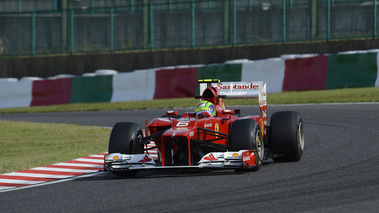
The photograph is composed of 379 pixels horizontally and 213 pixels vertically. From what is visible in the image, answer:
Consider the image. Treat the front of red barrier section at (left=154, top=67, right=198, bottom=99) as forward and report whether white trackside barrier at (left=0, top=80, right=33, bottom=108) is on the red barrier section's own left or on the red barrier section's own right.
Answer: on the red barrier section's own right

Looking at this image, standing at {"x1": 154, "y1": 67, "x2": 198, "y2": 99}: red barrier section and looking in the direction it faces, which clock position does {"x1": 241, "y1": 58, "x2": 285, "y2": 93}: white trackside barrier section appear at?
{"x1": 241, "y1": 58, "x2": 285, "y2": 93}: white trackside barrier section is roughly at 10 o'clock from {"x1": 154, "y1": 67, "x2": 198, "y2": 99}: red barrier section.

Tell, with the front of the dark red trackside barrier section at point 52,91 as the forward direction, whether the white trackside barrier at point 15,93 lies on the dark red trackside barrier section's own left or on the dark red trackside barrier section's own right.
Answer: on the dark red trackside barrier section's own right

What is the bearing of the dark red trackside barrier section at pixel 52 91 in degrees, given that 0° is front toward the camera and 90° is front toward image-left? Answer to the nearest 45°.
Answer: approximately 0°

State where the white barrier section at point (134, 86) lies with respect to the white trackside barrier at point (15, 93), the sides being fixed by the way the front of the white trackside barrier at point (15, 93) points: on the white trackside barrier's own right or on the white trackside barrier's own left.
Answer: on the white trackside barrier's own left

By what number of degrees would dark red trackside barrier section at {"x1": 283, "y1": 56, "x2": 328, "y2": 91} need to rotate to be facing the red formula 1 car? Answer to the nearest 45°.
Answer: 0° — it already faces it

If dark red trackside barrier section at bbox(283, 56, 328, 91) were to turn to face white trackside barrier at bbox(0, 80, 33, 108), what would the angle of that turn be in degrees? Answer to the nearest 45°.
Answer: approximately 90° to its right
